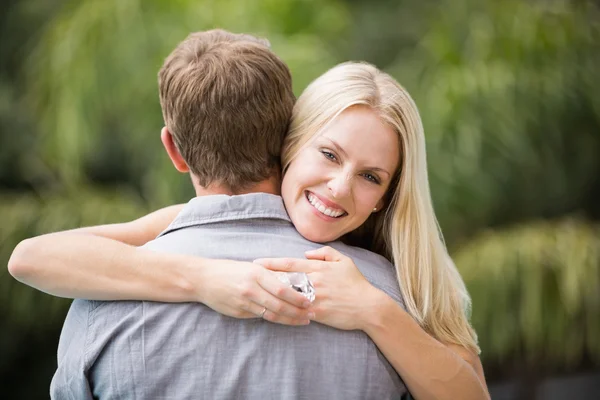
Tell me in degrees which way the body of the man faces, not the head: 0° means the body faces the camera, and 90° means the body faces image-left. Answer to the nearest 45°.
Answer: approximately 180°

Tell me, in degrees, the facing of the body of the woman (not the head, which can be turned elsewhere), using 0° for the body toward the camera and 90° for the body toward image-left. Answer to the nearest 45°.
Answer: approximately 0°

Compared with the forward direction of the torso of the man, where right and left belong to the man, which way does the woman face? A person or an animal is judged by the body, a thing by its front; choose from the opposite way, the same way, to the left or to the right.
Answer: the opposite way

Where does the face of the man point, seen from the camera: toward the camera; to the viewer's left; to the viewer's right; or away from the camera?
away from the camera
